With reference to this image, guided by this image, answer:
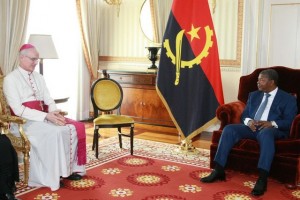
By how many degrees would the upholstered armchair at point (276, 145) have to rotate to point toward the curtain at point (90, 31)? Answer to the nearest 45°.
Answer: approximately 90° to its right

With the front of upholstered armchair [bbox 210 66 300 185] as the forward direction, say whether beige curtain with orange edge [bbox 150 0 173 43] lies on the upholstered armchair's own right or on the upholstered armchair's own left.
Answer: on the upholstered armchair's own right

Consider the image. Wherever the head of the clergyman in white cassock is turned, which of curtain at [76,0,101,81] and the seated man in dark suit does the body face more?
the seated man in dark suit

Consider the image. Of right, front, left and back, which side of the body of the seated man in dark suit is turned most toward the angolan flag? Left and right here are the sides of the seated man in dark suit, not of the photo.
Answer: right

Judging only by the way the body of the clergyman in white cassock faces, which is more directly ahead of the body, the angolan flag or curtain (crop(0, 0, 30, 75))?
the angolan flag

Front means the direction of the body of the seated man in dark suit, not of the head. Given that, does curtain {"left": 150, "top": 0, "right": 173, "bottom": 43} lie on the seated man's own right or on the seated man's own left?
on the seated man's own right

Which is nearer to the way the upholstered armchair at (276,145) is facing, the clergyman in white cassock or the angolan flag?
the clergyman in white cassock

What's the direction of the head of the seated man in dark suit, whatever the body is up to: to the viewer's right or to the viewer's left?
to the viewer's left

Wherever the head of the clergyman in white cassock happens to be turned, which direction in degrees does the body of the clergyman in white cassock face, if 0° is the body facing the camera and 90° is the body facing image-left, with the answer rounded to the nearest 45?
approximately 315°

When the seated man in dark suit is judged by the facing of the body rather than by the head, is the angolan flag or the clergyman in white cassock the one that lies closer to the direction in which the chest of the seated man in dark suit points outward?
the clergyman in white cassock
